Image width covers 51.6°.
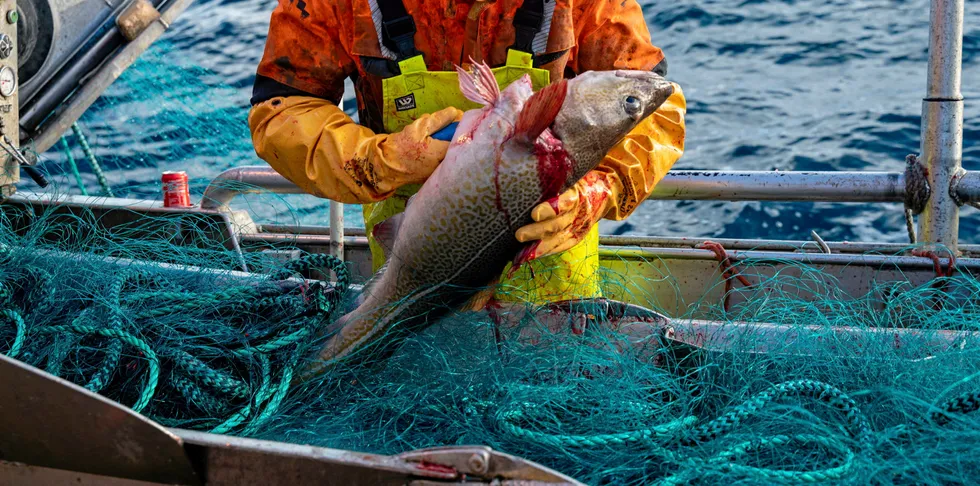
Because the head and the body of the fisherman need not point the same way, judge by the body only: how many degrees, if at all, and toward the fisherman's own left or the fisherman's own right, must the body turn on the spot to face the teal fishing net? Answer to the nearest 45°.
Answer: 0° — they already face it

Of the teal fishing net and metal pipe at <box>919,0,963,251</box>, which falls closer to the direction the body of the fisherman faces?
the teal fishing net

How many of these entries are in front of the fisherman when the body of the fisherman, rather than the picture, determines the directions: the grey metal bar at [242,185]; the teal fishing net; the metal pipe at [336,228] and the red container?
1

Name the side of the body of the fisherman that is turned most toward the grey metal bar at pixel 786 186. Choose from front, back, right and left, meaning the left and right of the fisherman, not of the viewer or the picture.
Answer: left

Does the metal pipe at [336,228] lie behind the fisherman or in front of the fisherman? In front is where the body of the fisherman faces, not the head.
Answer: behind

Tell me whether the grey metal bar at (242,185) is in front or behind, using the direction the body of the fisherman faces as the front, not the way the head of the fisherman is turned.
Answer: behind

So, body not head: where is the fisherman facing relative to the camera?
toward the camera

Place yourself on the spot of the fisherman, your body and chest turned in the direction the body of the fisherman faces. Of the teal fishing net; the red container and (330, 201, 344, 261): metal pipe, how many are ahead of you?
1

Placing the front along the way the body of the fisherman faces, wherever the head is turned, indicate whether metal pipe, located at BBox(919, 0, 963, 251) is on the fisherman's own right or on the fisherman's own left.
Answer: on the fisherman's own left

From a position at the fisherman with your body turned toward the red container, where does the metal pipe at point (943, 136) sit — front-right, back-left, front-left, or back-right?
back-right
